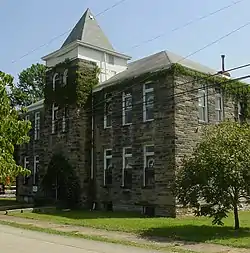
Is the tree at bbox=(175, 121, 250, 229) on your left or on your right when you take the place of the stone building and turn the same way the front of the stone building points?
on your left
